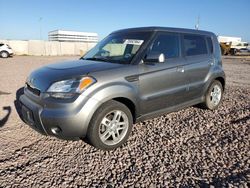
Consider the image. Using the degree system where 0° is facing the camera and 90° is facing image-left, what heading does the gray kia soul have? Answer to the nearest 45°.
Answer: approximately 45°

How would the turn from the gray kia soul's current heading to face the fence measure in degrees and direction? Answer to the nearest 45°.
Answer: approximately 135° to its right

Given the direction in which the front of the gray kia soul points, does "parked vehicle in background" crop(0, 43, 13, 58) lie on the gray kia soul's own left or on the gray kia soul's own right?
on the gray kia soul's own right
